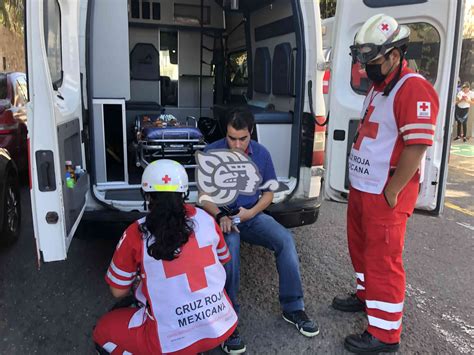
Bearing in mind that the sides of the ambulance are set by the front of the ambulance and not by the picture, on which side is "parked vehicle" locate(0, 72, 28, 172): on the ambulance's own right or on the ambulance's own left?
on the ambulance's own left

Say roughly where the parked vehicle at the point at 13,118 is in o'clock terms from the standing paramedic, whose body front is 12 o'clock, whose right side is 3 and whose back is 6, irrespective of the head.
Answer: The parked vehicle is roughly at 2 o'clock from the standing paramedic.

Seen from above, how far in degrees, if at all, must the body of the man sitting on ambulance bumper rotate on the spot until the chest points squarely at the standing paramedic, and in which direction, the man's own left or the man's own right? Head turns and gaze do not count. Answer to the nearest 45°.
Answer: approximately 90° to the man's own left

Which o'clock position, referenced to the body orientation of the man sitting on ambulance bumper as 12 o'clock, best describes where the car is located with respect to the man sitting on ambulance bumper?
The car is roughly at 4 o'clock from the man sitting on ambulance bumper.

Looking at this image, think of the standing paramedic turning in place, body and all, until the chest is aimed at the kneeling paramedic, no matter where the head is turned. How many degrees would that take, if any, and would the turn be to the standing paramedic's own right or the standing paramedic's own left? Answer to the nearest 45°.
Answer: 0° — they already face them

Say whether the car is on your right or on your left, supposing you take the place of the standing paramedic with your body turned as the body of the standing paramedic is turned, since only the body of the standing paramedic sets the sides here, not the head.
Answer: on your right

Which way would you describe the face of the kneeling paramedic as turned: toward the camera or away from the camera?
away from the camera

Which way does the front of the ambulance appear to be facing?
away from the camera

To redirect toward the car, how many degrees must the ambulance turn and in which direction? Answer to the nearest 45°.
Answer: approximately 135° to its left

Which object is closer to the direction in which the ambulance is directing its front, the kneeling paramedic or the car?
the car

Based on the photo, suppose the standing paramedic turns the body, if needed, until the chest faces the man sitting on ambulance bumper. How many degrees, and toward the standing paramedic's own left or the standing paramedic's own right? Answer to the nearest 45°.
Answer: approximately 45° to the standing paramedic's own right
